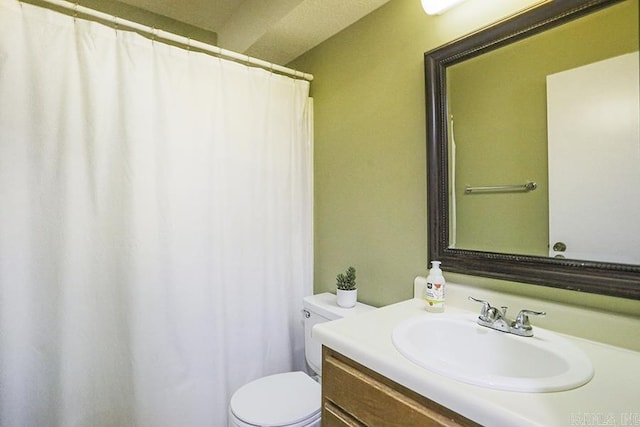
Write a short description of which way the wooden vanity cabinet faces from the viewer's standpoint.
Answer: facing the viewer and to the left of the viewer

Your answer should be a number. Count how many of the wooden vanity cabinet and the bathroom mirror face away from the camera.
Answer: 0

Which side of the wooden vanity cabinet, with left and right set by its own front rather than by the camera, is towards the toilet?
right

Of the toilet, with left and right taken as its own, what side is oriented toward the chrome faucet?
left

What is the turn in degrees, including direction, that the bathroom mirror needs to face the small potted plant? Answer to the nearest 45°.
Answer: approximately 45° to its right

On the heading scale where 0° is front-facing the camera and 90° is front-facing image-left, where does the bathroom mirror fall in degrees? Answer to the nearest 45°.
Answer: approximately 45°
